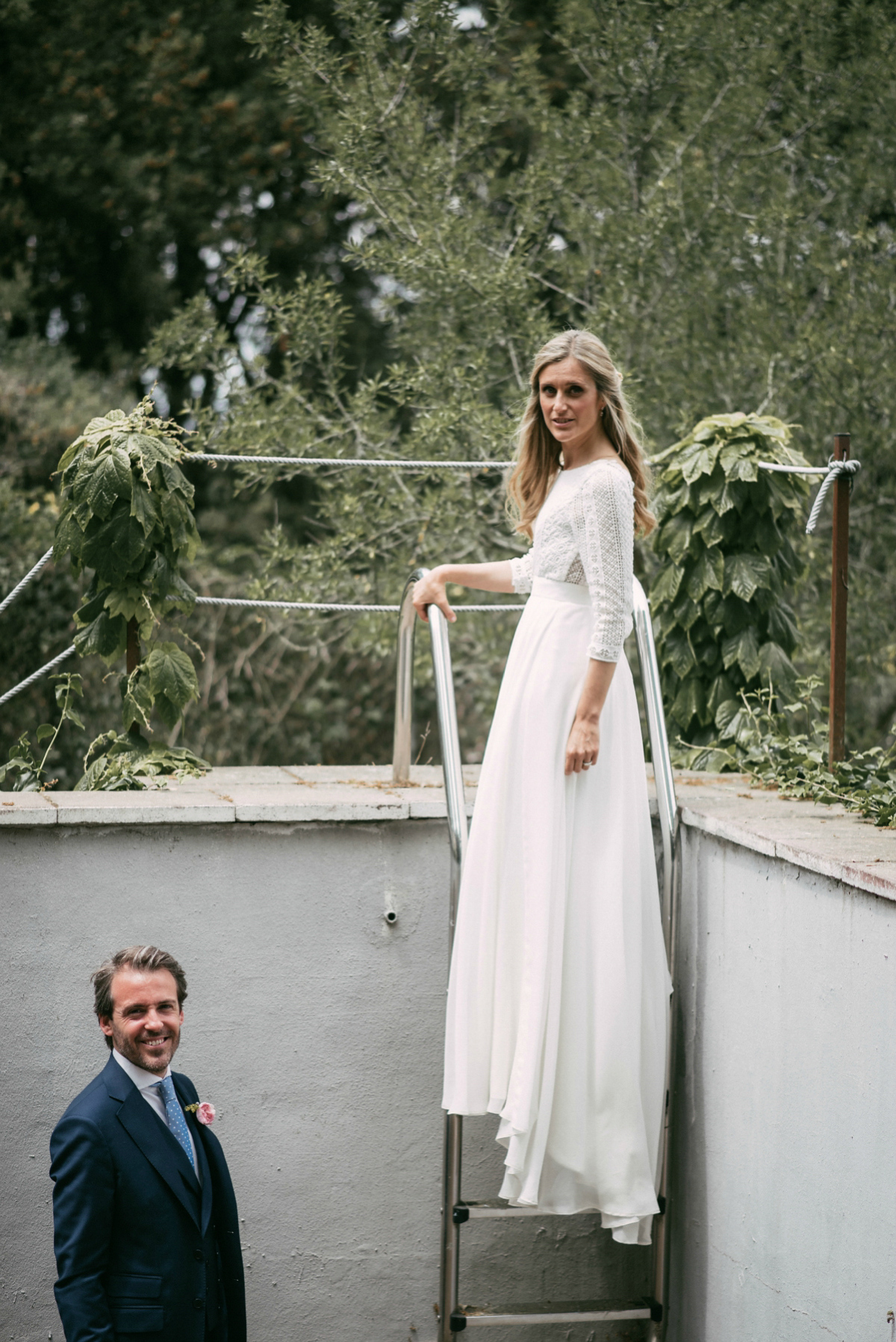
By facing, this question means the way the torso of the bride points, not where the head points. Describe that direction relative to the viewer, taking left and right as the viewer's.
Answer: facing the viewer and to the left of the viewer

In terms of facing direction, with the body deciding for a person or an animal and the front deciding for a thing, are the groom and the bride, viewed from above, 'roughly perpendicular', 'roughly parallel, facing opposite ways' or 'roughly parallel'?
roughly perpendicular

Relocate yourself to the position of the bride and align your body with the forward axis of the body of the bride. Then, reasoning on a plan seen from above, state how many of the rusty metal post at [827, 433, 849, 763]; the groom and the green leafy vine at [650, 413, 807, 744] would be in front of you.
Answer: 1

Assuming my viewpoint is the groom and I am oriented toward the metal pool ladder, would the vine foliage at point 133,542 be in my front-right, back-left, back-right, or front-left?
front-left

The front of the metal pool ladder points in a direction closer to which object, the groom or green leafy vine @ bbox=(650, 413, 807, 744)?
the groom

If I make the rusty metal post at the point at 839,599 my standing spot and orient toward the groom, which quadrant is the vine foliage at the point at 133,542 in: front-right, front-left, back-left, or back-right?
front-right

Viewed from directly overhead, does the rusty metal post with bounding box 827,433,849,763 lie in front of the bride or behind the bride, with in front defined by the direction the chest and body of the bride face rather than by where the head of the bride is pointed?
behind

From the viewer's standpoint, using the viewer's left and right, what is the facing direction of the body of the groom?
facing the viewer and to the right of the viewer

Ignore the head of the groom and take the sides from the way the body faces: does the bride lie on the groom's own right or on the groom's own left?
on the groom's own left

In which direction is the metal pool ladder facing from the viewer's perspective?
toward the camera

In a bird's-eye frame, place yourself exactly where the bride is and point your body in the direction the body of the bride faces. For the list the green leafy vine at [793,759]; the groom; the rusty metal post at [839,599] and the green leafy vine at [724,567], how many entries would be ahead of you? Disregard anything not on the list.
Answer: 1
